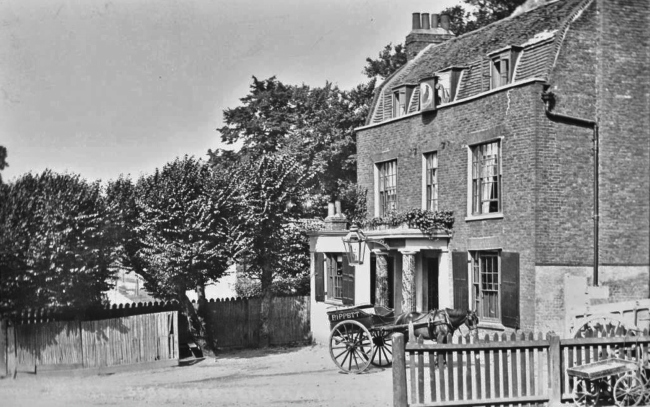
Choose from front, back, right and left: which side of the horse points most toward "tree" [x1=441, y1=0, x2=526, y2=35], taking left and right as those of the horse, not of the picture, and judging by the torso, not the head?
left

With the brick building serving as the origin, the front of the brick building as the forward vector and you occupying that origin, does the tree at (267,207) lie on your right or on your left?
on your right

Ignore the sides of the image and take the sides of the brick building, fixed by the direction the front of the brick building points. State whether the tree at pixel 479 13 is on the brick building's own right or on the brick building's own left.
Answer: on the brick building's own right

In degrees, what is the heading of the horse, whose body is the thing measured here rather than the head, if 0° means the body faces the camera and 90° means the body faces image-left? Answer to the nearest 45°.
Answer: approximately 270°

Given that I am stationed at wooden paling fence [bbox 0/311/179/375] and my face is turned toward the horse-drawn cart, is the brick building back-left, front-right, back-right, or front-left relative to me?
front-left

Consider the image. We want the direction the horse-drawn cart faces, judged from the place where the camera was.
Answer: facing the viewer and to the right of the viewer

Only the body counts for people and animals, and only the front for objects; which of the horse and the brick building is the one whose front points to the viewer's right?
the horse

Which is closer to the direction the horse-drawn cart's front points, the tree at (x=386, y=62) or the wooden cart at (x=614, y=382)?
the wooden cart

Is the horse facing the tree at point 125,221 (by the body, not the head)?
no

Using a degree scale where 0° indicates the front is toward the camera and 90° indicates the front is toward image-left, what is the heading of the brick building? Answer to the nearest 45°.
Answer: approximately 45°

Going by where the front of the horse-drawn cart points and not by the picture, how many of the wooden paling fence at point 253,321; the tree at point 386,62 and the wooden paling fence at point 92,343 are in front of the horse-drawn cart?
0

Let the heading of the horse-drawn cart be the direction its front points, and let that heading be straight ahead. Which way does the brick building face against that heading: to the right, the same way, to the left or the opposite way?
to the right

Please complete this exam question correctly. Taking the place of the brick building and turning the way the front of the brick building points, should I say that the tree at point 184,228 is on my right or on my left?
on my right

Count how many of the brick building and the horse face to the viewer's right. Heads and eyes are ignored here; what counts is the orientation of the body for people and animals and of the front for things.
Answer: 1

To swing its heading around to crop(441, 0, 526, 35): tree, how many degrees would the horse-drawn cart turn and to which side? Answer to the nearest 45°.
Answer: approximately 135° to its left

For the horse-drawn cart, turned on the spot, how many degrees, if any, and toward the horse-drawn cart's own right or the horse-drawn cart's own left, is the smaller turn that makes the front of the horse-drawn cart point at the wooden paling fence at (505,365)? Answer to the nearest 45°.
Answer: approximately 45° to the horse-drawn cart's own right
